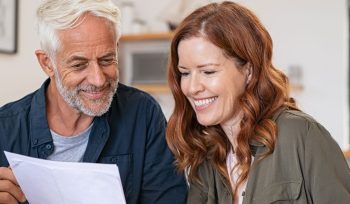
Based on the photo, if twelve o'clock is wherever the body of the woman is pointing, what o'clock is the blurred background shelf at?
The blurred background shelf is roughly at 4 o'clock from the woman.

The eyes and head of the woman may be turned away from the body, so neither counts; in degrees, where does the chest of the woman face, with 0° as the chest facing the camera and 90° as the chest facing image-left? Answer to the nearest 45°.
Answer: approximately 45°
